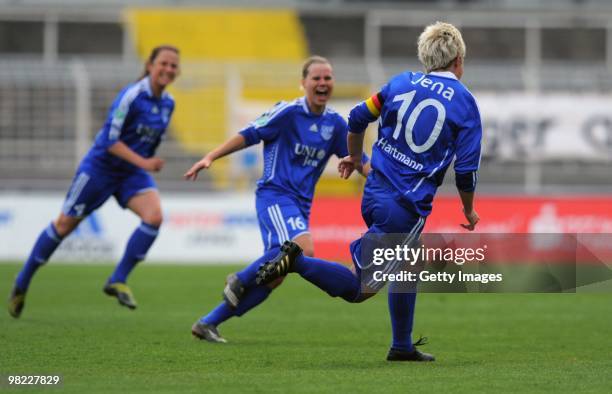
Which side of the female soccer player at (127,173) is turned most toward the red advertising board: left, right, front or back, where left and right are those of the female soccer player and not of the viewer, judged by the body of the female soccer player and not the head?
left

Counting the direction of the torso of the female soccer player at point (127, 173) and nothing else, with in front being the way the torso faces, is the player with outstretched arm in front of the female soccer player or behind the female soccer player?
in front

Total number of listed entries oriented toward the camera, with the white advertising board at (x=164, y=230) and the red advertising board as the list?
2

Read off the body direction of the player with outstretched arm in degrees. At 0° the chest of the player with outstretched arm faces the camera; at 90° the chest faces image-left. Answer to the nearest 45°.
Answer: approximately 315°

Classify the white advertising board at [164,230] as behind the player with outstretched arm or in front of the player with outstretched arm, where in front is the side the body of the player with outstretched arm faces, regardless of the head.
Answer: behind

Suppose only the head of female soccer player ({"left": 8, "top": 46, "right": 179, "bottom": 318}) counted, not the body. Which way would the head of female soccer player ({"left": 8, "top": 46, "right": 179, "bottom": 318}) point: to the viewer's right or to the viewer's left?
to the viewer's right

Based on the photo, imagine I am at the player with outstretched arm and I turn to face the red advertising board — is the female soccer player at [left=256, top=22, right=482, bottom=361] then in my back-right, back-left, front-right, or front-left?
back-right

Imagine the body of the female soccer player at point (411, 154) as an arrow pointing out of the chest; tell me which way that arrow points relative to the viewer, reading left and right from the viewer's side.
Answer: facing away from the viewer and to the right of the viewer

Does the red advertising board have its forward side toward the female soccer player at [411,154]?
yes

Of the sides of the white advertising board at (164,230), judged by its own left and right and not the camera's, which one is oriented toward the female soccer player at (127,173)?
front

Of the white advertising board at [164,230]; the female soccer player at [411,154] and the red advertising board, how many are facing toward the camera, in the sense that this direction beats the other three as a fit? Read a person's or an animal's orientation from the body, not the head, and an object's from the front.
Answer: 2
